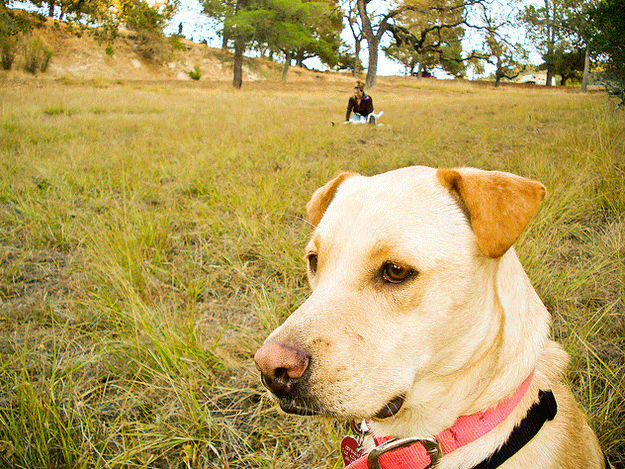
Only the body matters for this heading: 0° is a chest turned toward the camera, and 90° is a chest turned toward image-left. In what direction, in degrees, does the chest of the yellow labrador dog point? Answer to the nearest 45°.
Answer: approximately 45°

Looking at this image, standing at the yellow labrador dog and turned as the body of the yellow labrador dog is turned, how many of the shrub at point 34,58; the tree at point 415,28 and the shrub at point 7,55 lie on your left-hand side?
0

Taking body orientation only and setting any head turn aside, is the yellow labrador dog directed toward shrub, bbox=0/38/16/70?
no

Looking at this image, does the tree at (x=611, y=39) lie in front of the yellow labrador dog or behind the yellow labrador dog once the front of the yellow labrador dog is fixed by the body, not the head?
behind

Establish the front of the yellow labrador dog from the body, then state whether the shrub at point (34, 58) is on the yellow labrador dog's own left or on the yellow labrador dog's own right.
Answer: on the yellow labrador dog's own right

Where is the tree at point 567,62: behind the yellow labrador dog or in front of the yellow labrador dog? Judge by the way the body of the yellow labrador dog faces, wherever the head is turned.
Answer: behind

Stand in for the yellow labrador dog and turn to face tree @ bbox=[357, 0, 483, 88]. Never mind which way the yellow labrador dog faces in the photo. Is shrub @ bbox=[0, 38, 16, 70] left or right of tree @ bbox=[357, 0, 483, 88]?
left

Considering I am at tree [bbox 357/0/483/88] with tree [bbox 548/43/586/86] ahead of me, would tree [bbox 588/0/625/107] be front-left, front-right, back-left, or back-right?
back-right

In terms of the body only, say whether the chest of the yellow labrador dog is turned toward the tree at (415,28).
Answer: no

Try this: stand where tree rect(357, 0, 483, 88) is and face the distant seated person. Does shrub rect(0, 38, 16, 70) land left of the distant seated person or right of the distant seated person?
right
